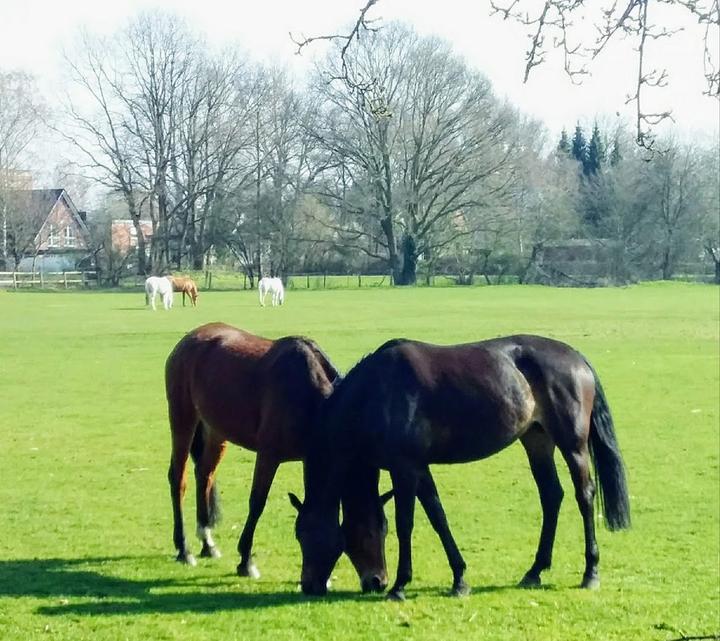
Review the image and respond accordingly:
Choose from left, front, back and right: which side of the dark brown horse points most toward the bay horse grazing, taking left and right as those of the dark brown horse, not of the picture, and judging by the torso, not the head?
front

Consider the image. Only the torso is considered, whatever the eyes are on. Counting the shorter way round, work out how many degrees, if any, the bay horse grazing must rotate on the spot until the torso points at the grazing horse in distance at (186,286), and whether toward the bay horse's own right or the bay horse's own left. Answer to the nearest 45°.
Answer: approximately 135° to the bay horse's own left

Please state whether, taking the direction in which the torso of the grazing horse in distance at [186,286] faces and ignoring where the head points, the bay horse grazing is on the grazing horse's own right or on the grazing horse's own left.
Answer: on the grazing horse's own right

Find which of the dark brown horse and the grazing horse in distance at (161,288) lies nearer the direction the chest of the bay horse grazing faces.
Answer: the dark brown horse

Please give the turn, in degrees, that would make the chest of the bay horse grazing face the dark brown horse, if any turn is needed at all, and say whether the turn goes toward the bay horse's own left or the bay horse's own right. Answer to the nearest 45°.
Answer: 0° — it already faces it

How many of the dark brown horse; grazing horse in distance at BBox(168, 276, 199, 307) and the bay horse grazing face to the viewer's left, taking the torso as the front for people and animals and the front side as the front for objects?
1

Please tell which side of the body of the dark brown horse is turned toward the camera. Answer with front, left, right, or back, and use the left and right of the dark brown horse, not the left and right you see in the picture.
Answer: left

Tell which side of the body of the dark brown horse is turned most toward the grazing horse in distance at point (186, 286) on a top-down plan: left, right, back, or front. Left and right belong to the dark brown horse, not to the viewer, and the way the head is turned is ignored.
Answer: right

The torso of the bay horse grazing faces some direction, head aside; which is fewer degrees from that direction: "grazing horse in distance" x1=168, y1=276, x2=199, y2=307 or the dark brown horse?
the dark brown horse

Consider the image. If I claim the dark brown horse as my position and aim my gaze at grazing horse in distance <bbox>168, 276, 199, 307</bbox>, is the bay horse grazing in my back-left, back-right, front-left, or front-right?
front-left

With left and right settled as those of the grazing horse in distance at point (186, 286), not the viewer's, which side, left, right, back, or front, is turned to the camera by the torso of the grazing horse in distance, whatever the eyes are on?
right
